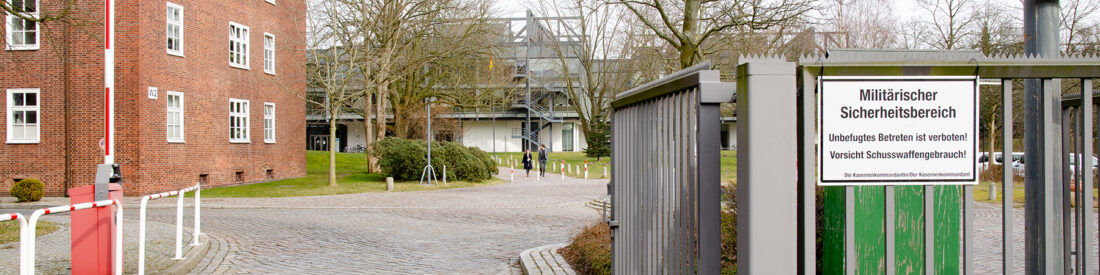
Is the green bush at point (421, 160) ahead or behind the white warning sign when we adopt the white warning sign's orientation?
behind

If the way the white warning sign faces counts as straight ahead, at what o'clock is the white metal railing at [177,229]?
The white metal railing is roughly at 4 o'clock from the white warning sign.

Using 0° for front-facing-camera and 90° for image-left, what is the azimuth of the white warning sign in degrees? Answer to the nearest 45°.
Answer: approximately 0°

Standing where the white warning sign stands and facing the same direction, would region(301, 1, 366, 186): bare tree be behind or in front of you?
behind

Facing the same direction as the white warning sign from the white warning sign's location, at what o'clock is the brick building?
The brick building is roughly at 4 o'clock from the white warning sign.

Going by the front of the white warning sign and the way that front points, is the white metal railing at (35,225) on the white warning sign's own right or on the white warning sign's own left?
on the white warning sign's own right

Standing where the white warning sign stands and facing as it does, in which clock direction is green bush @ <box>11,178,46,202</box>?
The green bush is roughly at 4 o'clock from the white warning sign.

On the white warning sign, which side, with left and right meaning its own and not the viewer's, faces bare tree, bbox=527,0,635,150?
back
